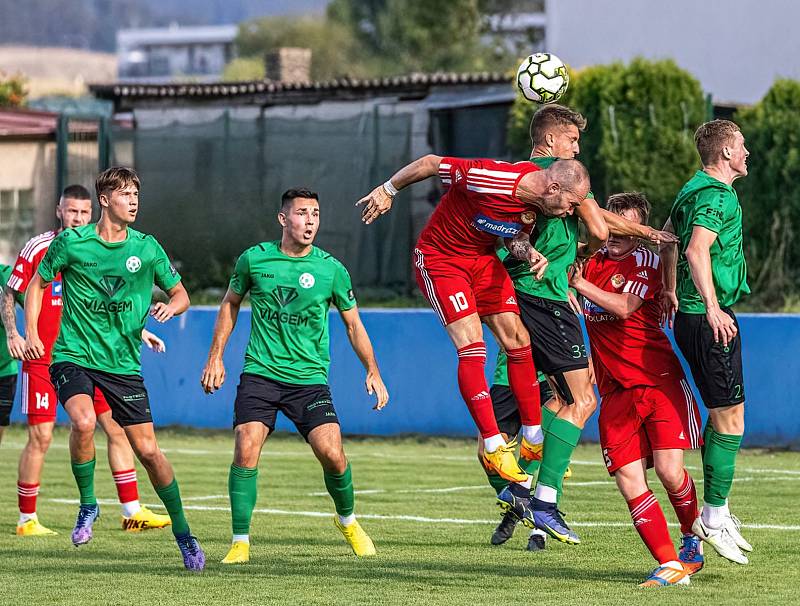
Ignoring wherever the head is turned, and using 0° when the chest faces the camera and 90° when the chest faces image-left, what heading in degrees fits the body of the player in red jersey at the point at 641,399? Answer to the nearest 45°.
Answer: approximately 45°

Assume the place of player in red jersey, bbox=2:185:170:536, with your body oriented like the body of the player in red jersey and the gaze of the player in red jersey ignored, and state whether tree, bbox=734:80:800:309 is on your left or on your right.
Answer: on your left

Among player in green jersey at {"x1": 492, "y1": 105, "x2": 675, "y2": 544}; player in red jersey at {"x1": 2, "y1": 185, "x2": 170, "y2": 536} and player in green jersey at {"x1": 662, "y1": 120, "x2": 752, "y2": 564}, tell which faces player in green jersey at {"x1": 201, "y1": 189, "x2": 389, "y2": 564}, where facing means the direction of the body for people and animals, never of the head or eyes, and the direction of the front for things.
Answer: the player in red jersey

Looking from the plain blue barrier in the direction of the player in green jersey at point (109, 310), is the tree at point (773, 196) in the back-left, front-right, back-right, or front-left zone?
back-left

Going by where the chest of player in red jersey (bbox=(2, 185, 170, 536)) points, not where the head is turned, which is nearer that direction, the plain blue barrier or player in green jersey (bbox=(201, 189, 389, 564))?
the player in green jersey

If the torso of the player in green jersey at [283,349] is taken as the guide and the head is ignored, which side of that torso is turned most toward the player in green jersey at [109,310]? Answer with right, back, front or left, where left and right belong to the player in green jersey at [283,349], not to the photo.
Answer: right

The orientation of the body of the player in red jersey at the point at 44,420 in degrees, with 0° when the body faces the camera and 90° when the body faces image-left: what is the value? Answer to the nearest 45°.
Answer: approximately 315°

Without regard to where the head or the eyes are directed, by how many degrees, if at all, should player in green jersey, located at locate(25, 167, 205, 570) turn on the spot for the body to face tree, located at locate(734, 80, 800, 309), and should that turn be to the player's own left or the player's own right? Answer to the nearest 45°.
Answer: approximately 135° to the player's own left

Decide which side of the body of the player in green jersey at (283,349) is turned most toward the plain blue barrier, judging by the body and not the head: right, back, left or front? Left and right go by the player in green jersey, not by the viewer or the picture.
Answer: back
